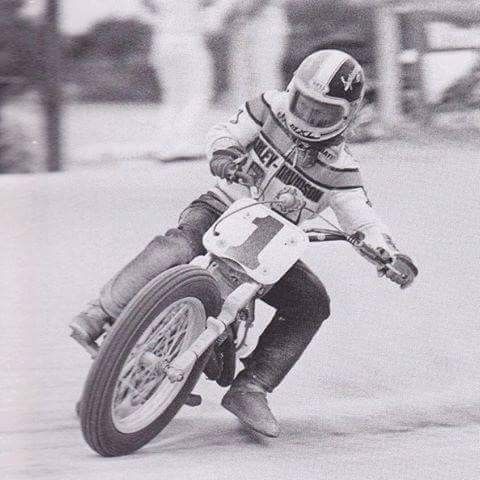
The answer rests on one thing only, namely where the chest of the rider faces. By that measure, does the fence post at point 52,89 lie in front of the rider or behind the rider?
behind

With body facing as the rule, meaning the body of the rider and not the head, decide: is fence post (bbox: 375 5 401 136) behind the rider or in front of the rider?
behind

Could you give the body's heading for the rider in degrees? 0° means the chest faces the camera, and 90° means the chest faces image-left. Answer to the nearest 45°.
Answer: approximately 0°
